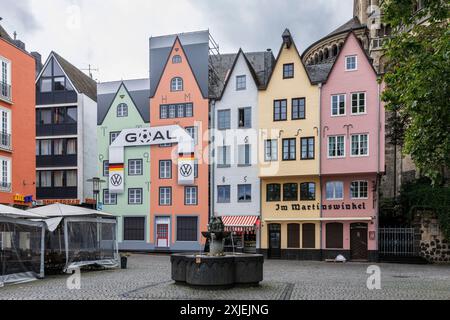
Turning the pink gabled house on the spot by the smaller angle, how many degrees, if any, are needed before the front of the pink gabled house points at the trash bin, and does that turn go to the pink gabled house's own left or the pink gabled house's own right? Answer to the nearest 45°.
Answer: approximately 45° to the pink gabled house's own right

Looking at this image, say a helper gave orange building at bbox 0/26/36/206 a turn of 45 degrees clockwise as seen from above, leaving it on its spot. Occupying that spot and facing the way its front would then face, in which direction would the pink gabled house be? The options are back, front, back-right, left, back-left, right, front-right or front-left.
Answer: left

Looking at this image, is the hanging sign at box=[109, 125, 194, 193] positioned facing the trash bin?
yes

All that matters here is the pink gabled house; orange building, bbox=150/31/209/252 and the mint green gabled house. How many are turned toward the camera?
3

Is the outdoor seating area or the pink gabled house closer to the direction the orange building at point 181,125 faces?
the outdoor seating area

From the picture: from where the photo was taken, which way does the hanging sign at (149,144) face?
toward the camera

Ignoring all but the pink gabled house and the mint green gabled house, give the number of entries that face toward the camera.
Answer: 2

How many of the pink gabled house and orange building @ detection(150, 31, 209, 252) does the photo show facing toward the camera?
2

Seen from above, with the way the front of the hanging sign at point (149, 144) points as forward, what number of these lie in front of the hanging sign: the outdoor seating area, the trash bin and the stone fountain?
3

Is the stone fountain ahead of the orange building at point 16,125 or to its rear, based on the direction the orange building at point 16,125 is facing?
ahead

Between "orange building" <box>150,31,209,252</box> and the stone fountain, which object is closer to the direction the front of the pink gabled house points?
the stone fountain
